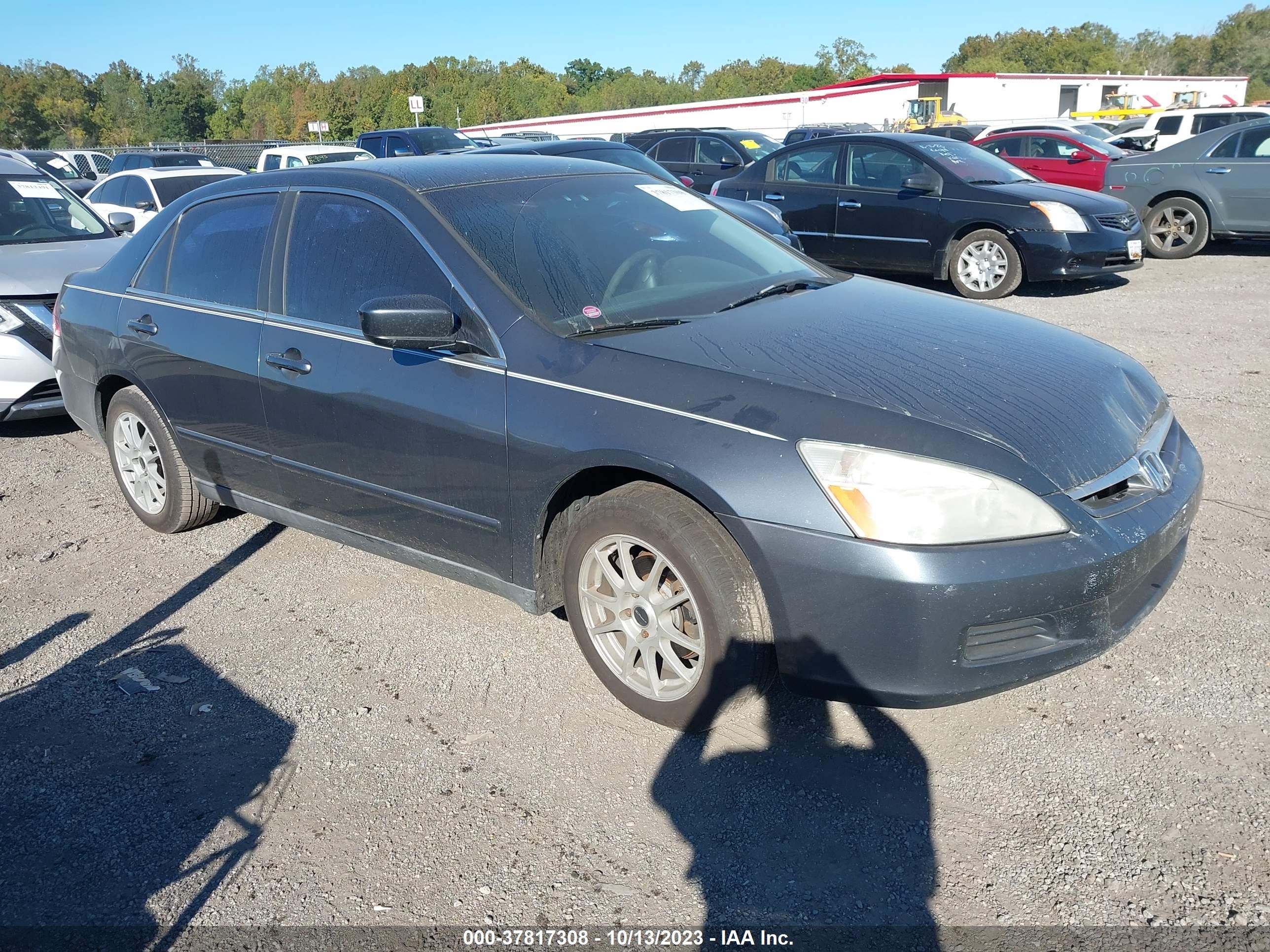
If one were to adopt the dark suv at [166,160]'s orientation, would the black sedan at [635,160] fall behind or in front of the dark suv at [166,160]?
in front

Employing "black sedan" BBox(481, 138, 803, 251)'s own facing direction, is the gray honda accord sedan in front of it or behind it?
in front

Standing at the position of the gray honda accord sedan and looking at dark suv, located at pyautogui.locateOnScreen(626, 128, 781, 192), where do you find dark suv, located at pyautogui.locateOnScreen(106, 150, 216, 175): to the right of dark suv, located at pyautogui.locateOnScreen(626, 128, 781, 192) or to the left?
left

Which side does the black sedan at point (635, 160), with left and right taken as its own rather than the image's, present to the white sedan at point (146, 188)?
back

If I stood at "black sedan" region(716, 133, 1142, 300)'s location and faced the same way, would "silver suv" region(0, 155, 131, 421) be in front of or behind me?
behind

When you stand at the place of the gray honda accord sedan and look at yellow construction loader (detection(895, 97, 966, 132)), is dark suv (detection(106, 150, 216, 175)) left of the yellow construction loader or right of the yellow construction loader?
left

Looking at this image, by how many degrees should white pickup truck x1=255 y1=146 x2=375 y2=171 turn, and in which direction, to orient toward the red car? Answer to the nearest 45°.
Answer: approximately 45° to its left

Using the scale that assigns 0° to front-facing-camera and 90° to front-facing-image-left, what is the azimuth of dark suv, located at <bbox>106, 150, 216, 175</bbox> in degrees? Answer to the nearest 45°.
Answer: approximately 315°

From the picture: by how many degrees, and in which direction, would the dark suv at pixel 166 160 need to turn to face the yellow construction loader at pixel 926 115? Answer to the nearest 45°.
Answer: approximately 90° to its left

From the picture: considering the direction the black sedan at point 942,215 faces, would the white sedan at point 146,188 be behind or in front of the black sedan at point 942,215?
behind
